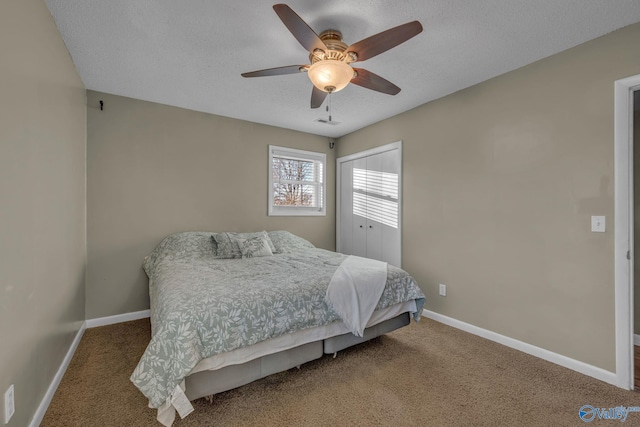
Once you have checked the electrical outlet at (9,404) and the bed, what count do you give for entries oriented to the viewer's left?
0

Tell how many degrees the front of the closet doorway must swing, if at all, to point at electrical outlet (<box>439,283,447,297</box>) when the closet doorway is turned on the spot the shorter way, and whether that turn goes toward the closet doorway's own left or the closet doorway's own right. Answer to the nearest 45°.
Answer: approximately 90° to the closet doorway's own left

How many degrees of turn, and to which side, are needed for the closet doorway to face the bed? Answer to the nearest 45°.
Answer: approximately 45° to its left

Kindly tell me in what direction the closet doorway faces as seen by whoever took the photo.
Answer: facing the viewer and to the left of the viewer

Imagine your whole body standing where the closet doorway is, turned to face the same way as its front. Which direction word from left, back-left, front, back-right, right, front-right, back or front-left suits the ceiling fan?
front-left

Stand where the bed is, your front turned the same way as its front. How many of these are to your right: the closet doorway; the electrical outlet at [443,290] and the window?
0

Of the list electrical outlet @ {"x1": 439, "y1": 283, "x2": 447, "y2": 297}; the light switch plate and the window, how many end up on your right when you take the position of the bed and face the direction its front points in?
0

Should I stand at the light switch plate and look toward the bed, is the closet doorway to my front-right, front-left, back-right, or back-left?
front-right

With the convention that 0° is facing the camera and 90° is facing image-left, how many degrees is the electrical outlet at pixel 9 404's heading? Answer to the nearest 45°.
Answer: approximately 315°

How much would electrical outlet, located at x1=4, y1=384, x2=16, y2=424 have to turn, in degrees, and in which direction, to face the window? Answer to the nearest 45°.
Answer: approximately 90° to its left

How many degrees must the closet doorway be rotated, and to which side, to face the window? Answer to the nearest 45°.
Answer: approximately 45° to its right

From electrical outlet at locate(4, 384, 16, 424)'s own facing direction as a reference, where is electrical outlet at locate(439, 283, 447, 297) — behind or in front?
in front

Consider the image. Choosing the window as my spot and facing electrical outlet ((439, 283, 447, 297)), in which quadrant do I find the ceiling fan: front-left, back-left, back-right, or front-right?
front-right

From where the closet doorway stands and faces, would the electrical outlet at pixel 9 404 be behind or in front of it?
in front

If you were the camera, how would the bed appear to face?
facing the viewer and to the right of the viewer

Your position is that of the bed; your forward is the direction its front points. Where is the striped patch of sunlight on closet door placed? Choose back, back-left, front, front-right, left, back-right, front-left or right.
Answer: left
